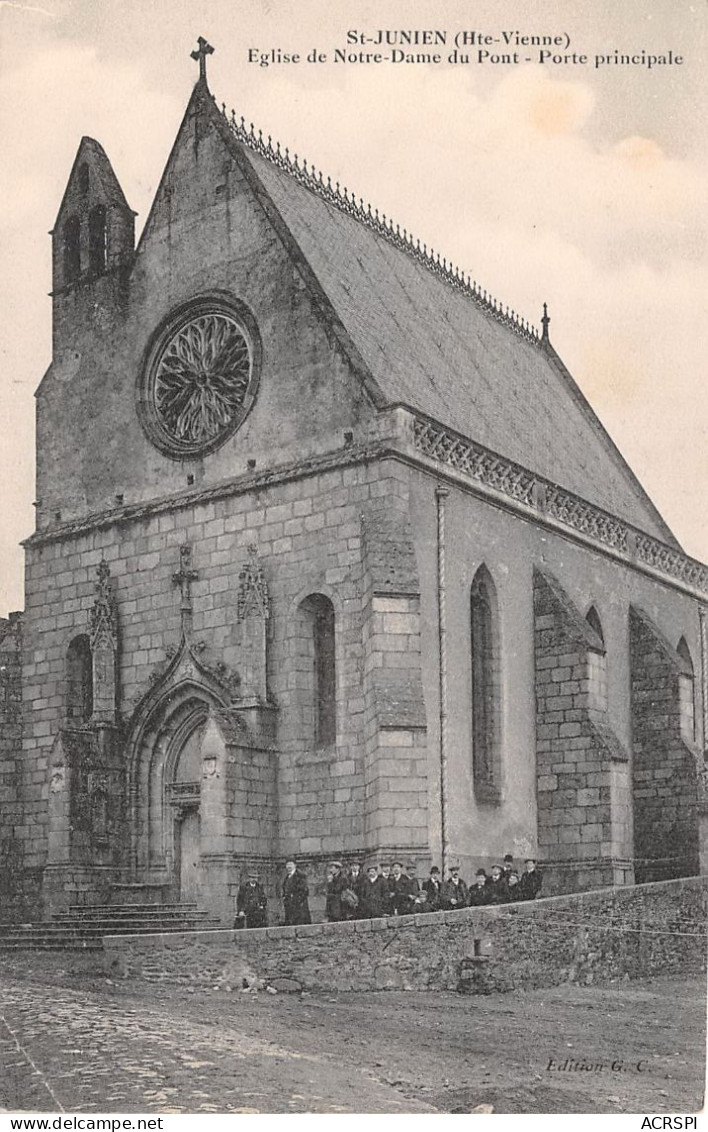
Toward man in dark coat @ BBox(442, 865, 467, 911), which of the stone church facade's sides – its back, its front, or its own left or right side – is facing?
left

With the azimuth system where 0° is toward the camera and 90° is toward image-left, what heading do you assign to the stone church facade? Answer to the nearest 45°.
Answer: approximately 45°

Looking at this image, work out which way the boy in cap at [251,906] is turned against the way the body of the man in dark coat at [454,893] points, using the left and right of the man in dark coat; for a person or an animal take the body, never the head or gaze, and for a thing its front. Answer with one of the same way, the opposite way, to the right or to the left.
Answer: the same way

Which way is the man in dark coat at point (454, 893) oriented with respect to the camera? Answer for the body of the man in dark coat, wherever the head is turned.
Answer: toward the camera

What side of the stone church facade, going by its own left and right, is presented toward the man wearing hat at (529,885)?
left

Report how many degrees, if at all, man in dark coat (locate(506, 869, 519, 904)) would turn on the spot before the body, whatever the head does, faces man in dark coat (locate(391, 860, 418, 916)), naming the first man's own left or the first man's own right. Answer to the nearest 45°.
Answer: approximately 45° to the first man's own right

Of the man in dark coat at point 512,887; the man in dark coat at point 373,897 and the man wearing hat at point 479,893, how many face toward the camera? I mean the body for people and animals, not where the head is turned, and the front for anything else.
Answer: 3

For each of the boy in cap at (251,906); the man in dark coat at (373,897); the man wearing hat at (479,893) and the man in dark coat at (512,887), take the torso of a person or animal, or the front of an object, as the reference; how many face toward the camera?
4

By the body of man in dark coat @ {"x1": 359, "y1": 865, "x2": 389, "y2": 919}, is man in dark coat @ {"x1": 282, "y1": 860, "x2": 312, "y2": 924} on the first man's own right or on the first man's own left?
on the first man's own right

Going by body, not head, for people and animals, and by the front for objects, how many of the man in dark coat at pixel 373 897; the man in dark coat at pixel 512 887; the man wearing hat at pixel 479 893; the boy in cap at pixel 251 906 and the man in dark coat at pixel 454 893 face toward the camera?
5

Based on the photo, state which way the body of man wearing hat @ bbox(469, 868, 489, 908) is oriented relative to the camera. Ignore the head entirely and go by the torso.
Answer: toward the camera
